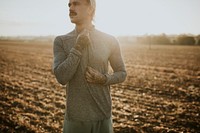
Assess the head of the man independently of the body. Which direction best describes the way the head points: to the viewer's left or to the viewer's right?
to the viewer's left

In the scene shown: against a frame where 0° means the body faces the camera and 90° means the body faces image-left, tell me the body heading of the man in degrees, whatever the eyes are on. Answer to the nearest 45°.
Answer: approximately 0°
